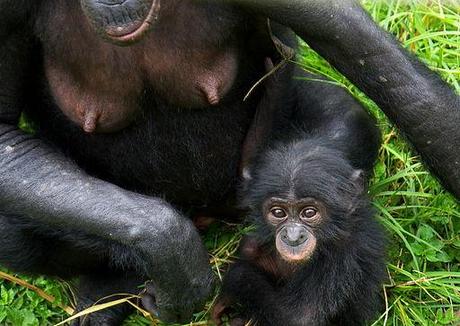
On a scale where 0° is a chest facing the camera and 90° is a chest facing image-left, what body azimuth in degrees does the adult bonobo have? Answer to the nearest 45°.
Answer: approximately 0°
